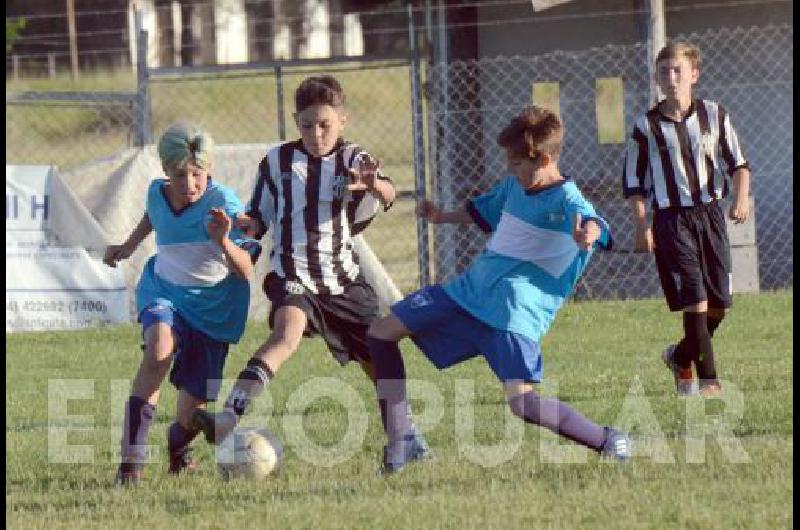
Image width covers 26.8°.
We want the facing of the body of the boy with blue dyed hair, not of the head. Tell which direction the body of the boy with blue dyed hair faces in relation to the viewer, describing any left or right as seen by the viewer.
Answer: facing the viewer

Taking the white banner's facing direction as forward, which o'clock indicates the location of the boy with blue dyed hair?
The boy with blue dyed hair is roughly at 12 o'clock from the white banner.

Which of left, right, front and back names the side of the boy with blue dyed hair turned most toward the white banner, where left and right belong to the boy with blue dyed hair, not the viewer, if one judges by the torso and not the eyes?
back

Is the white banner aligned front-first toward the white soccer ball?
yes

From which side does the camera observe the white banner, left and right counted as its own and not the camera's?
front

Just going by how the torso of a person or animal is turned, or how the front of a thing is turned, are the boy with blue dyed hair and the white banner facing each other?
no

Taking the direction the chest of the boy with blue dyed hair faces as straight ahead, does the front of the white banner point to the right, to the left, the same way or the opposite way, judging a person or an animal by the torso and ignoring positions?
the same way

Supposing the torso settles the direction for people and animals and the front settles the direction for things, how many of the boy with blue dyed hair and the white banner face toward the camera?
2
